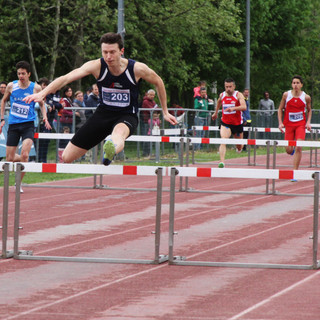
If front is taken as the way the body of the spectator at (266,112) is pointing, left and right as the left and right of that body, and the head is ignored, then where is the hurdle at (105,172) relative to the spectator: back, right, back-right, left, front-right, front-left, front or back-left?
front

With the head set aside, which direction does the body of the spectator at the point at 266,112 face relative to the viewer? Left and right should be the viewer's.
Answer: facing the viewer

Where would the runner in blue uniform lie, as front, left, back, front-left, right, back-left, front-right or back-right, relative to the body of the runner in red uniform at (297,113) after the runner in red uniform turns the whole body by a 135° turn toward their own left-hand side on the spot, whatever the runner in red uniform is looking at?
back

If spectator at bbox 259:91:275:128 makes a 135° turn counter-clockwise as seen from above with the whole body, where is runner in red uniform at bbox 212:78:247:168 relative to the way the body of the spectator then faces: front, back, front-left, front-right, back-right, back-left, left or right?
back-right

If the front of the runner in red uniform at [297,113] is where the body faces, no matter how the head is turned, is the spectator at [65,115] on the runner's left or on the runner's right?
on the runner's right

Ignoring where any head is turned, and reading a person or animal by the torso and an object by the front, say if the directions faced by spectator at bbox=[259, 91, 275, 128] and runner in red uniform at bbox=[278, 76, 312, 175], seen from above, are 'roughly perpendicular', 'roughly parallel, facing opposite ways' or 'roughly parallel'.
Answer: roughly parallel

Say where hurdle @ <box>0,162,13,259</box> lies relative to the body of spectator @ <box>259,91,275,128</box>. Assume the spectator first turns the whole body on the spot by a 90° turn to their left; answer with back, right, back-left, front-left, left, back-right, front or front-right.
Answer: right

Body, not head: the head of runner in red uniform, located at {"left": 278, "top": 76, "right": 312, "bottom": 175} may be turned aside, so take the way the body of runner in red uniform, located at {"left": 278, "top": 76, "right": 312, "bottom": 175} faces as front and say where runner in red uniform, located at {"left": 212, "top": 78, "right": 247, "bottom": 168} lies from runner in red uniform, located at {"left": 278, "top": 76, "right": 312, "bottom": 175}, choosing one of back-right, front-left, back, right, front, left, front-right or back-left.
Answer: back-right

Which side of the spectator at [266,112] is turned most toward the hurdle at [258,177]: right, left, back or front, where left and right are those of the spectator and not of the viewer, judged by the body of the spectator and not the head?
front

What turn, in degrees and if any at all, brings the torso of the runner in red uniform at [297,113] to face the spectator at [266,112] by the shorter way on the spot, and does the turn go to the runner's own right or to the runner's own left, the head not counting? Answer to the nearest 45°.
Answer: approximately 180°

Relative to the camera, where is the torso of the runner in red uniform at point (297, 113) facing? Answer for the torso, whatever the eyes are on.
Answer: toward the camera

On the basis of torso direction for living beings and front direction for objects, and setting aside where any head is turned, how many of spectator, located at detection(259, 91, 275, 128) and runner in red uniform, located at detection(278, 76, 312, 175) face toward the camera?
2

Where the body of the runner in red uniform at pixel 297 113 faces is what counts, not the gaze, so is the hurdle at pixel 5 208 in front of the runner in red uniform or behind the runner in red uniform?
in front
